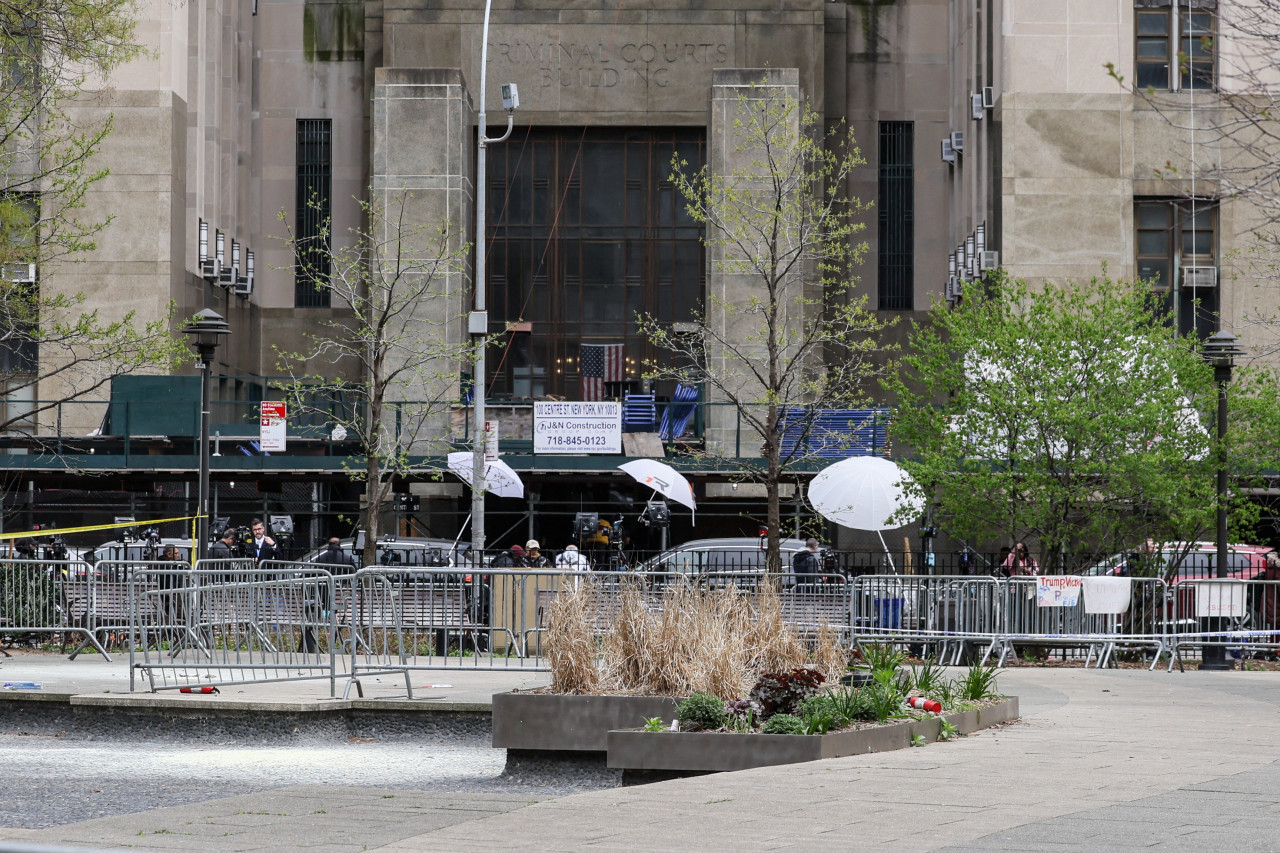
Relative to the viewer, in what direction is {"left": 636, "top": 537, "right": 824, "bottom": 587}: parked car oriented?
to the viewer's left

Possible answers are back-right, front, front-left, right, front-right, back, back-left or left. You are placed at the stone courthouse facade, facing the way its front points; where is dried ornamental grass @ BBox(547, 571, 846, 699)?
front

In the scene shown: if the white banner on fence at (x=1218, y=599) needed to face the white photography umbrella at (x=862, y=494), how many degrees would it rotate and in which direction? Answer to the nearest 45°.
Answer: approximately 135° to its right

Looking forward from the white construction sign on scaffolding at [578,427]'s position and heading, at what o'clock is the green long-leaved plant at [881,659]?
The green long-leaved plant is roughly at 12 o'clock from the white construction sign on scaffolding.

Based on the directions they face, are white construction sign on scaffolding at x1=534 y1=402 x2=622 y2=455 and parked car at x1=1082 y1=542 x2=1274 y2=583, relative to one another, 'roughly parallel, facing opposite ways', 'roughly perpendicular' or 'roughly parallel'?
roughly perpendicular

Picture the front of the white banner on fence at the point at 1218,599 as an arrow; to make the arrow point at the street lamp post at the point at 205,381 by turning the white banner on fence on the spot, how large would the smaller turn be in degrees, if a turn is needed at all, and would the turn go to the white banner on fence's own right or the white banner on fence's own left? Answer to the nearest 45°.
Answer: approximately 90° to the white banner on fence's own right

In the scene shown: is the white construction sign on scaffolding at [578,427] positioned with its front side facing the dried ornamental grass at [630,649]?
yes

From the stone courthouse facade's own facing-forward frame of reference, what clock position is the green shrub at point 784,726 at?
The green shrub is roughly at 12 o'clock from the stone courthouse facade.

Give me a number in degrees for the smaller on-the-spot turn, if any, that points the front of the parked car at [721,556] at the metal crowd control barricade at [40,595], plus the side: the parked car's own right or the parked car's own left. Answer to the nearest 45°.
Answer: approximately 45° to the parked car's own left

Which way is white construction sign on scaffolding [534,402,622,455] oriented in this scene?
toward the camera

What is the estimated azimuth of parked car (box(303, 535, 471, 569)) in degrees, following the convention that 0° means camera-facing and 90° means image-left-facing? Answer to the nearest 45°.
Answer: approximately 90°

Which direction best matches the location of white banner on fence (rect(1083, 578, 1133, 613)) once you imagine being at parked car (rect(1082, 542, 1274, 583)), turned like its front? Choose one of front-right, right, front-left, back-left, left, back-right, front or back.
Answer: left

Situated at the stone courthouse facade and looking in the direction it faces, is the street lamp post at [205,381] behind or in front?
in front

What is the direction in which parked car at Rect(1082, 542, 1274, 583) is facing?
to the viewer's left
